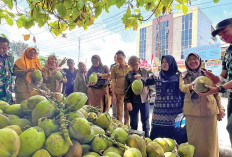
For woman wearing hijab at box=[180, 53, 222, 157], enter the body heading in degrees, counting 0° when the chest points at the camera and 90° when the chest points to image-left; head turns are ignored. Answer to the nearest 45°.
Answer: approximately 0°

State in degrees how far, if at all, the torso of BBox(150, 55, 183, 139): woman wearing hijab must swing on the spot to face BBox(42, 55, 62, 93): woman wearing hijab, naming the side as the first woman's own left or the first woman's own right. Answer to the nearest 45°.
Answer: approximately 45° to the first woman's own right

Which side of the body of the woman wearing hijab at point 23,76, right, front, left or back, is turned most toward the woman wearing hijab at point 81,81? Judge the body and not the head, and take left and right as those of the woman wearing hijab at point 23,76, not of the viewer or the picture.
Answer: left

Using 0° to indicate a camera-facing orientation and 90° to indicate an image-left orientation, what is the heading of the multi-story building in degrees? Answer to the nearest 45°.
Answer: approximately 45°

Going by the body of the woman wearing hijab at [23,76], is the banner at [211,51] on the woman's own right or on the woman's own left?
on the woman's own left

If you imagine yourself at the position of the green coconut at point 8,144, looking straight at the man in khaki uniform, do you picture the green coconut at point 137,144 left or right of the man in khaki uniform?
right
